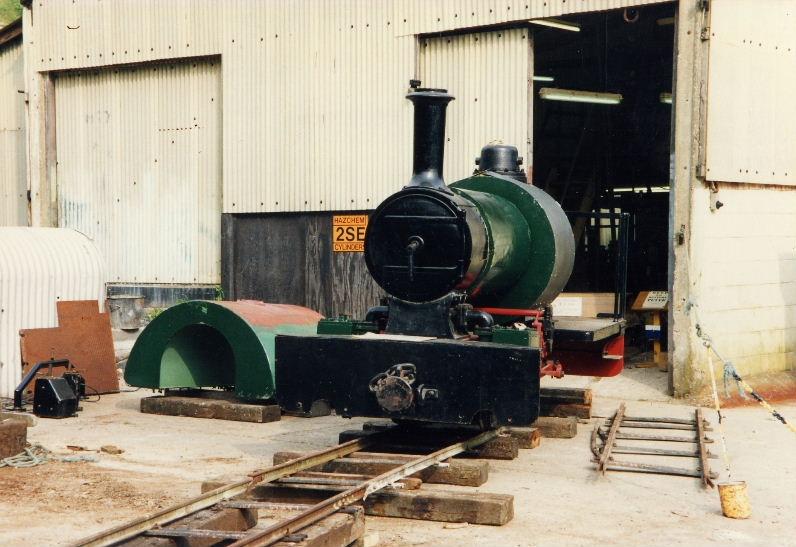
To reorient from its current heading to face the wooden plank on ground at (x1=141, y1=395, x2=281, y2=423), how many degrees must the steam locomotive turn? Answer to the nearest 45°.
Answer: approximately 90° to its right

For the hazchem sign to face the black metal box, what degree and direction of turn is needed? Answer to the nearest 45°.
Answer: approximately 45° to its right

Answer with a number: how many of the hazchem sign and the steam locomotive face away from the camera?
0

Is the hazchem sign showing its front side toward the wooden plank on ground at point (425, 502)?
yes

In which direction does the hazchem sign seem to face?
toward the camera

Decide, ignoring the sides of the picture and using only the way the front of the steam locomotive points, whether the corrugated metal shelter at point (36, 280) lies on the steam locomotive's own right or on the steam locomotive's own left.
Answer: on the steam locomotive's own right

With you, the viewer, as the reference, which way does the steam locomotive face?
facing the viewer and to the left of the viewer

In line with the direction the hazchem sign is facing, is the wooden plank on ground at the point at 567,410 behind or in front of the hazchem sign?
in front

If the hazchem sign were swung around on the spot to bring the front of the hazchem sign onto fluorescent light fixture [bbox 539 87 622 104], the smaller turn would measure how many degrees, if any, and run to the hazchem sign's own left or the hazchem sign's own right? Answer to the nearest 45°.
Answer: approximately 135° to the hazchem sign's own left

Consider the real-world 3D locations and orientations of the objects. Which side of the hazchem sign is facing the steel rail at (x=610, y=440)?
front

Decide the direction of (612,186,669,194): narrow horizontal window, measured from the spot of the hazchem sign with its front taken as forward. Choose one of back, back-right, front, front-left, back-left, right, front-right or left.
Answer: back-left

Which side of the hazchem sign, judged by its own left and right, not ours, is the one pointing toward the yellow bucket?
front

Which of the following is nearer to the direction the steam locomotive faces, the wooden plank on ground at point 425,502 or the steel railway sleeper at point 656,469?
the wooden plank on ground

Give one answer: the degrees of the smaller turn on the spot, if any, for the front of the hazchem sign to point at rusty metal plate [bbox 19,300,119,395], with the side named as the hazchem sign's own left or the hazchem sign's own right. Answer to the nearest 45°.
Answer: approximately 45° to the hazchem sign's own right

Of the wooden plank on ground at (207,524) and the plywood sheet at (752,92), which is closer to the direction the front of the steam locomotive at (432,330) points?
the wooden plank on ground

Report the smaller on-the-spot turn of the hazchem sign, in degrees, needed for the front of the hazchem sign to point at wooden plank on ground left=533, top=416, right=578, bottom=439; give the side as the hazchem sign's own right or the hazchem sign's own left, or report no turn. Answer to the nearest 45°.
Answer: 0° — it already faces it
